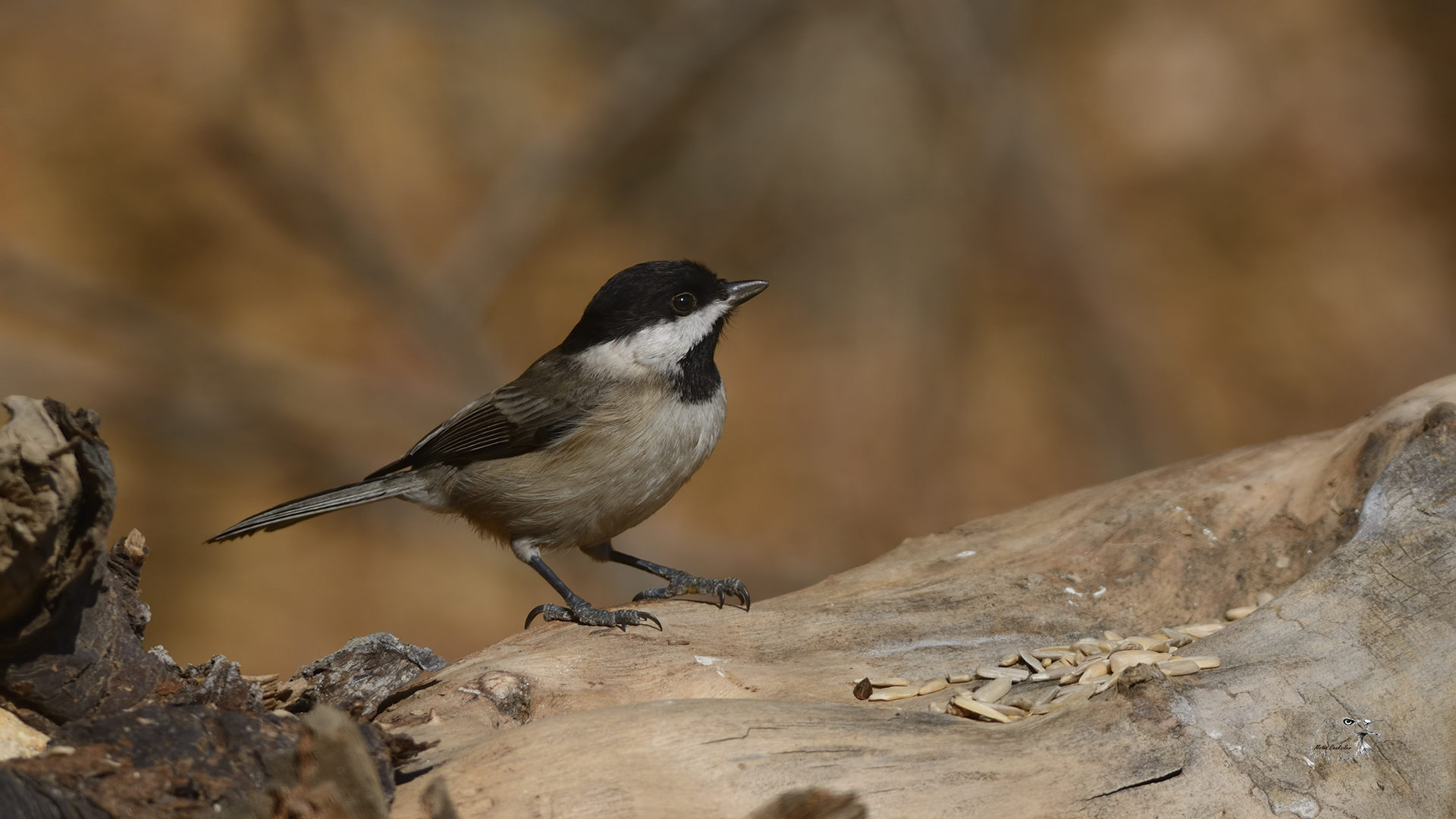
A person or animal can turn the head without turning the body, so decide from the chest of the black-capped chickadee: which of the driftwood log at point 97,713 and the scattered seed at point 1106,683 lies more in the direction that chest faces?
the scattered seed

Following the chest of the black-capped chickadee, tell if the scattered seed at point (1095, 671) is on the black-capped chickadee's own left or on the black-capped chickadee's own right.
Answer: on the black-capped chickadee's own right

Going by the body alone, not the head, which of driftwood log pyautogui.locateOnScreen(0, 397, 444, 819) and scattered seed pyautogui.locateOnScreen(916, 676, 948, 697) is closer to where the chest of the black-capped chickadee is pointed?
the scattered seed

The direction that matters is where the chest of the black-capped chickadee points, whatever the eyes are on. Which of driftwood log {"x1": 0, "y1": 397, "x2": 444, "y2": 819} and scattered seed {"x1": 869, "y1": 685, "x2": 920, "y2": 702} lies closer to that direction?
the scattered seed

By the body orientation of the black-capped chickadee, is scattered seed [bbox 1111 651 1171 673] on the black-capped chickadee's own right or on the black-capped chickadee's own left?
on the black-capped chickadee's own right

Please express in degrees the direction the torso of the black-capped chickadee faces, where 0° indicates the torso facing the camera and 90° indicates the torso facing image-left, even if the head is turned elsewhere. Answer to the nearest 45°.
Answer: approximately 270°
